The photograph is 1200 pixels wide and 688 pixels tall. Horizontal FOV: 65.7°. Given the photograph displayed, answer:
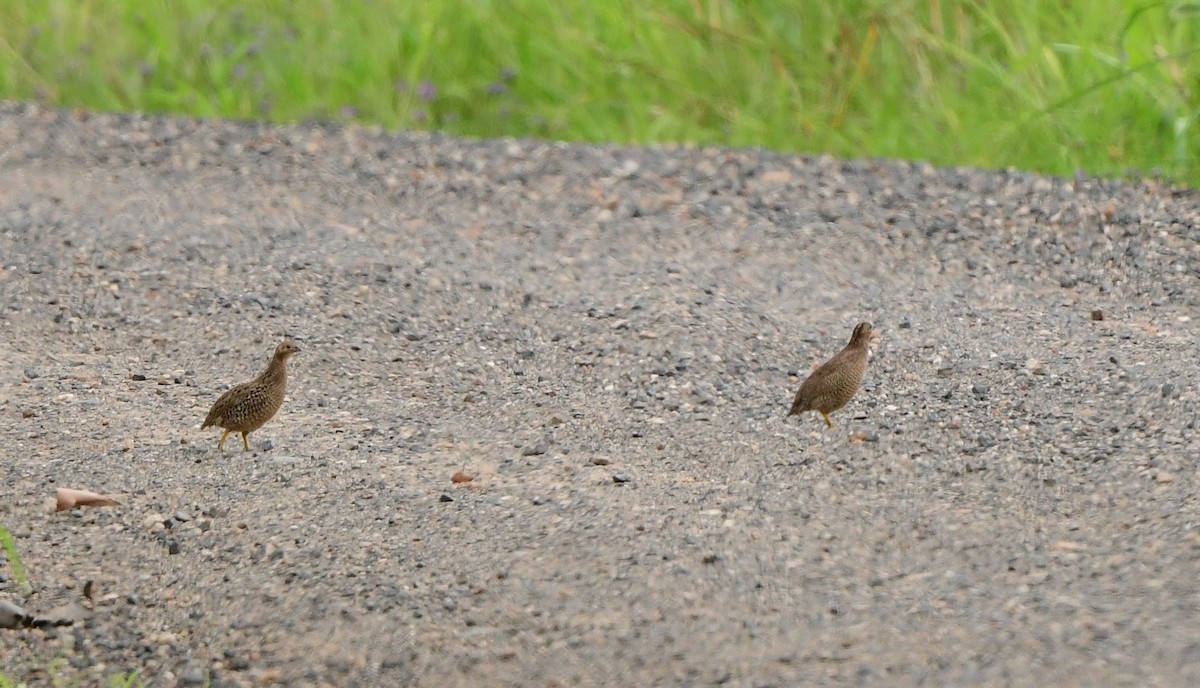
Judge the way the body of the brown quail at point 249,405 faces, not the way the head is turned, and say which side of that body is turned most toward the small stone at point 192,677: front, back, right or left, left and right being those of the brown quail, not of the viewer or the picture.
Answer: right

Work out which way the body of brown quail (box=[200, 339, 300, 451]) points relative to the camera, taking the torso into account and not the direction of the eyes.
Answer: to the viewer's right
